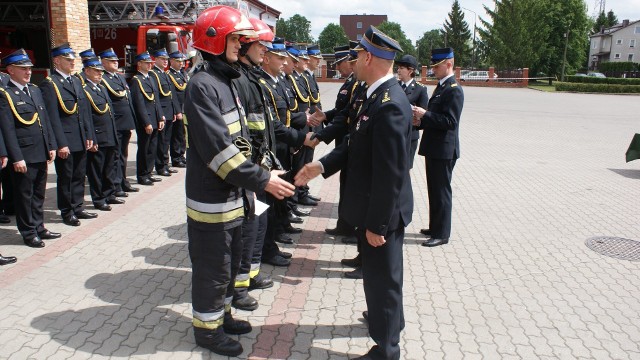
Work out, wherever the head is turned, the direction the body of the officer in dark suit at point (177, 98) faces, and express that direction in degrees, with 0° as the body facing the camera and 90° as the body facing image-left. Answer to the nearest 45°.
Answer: approximately 315°

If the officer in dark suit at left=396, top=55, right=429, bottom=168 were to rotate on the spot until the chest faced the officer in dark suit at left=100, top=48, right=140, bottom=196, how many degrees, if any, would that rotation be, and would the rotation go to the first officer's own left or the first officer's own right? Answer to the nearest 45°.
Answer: approximately 45° to the first officer's own right

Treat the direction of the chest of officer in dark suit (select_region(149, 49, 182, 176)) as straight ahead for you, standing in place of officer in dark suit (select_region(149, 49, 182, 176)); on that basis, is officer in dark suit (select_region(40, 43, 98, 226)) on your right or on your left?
on your right

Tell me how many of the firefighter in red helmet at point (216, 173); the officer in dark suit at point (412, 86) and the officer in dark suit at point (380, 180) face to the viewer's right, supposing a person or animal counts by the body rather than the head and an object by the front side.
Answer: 1

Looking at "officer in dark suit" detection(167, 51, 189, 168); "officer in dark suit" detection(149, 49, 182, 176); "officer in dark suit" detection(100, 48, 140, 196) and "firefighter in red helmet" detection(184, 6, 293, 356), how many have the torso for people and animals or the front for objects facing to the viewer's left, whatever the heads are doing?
0

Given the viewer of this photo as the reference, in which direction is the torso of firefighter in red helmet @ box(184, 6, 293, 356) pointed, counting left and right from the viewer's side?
facing to the right of the viewer

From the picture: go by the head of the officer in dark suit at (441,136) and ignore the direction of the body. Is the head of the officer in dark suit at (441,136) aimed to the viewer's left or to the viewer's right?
to the viewer's left

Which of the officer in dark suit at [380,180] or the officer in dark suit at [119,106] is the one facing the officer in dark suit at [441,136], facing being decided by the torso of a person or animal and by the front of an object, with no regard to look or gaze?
the officer in dark suit at [119,106]

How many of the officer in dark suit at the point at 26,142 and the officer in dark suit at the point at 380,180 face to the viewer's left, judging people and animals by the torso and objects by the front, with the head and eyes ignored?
1

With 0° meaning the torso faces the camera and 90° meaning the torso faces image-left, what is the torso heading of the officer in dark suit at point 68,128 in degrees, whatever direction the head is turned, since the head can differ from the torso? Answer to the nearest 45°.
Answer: approximately 315°

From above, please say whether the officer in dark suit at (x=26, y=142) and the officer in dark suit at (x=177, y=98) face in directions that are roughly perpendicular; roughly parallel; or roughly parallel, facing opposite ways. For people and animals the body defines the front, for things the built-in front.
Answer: roughly parallel

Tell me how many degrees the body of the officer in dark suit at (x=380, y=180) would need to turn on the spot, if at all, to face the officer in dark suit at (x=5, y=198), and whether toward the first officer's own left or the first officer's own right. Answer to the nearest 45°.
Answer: approximately 45° to the first officer's own right

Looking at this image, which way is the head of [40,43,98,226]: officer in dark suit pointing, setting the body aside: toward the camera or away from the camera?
toward the camera

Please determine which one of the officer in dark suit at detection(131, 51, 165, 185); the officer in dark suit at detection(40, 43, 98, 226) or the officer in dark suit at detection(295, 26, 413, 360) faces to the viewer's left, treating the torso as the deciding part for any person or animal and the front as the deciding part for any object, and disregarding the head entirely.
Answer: the officer in dark suit at detection(295, 26, 413, 360)

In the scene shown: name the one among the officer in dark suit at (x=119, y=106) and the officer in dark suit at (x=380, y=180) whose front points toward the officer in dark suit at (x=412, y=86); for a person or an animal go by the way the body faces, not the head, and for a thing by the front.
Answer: the officer in dark suit at (x=119, y=106)

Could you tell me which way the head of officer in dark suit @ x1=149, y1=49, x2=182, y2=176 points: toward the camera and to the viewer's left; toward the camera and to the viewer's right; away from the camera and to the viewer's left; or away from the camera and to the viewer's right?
toward the camera and to the viewer's right

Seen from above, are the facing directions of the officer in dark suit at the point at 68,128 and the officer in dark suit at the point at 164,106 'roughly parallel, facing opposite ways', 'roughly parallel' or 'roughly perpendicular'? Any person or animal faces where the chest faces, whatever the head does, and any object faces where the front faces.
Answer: roughly parallel

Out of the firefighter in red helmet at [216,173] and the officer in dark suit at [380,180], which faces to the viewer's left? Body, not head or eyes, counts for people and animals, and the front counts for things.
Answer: the officer in dark suit

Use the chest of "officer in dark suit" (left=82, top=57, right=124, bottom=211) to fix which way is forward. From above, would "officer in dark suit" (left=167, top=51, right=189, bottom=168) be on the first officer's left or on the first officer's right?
on the first officer's left

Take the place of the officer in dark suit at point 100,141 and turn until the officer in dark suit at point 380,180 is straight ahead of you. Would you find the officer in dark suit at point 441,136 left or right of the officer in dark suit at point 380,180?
left
